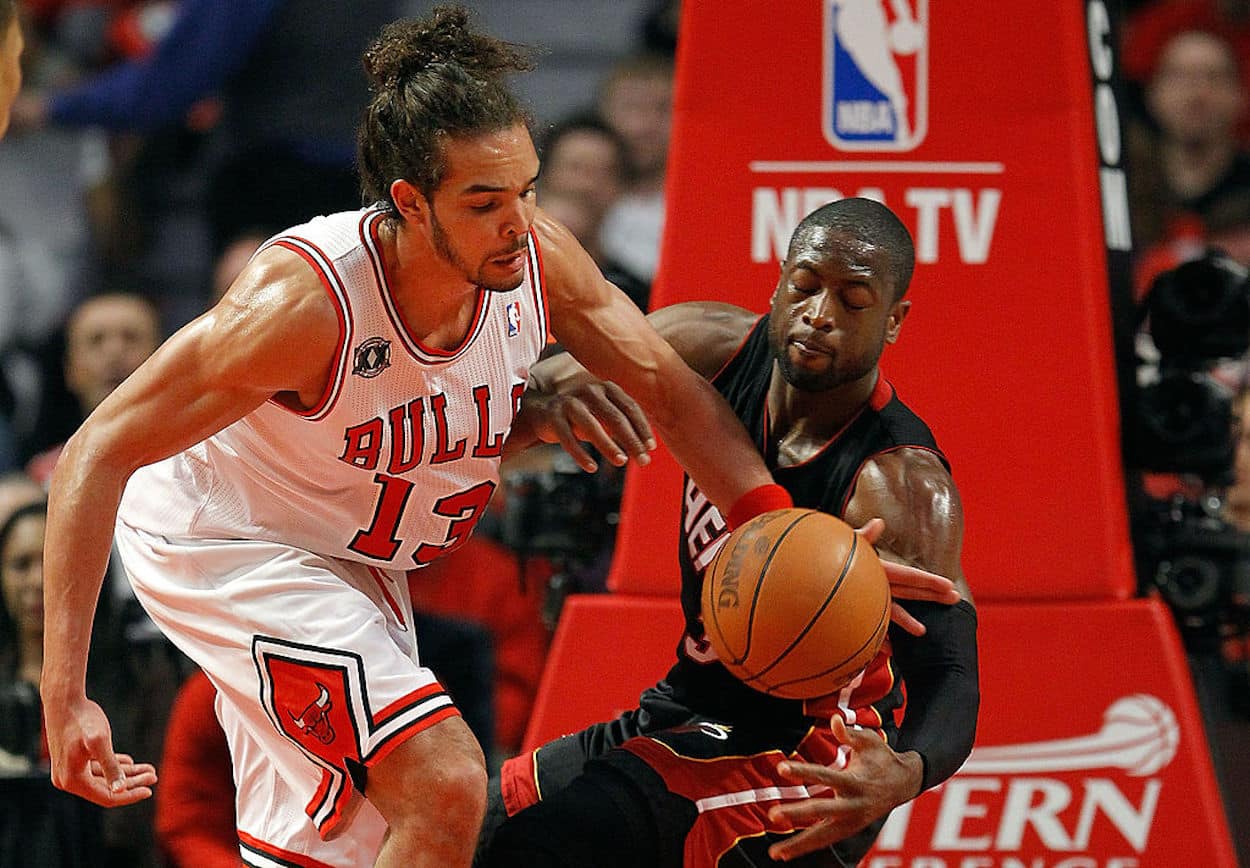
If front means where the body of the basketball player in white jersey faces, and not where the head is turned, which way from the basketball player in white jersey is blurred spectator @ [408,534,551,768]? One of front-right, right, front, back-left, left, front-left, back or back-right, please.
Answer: back-left

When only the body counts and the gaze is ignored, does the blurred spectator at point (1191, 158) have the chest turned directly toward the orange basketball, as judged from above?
yes

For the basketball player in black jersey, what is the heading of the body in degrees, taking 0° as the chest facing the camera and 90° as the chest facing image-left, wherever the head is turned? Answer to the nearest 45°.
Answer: approximately 45°

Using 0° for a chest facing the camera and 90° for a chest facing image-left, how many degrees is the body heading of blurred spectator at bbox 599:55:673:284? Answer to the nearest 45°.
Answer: approximately 0°

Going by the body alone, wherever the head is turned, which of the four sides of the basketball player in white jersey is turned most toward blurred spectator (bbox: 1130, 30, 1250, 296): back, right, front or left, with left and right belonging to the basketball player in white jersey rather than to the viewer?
left

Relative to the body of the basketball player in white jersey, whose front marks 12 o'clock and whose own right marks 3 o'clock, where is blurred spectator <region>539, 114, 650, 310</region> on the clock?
The blurred spectator is roughly at 8 o'clock from the basketball player in white jersey.
